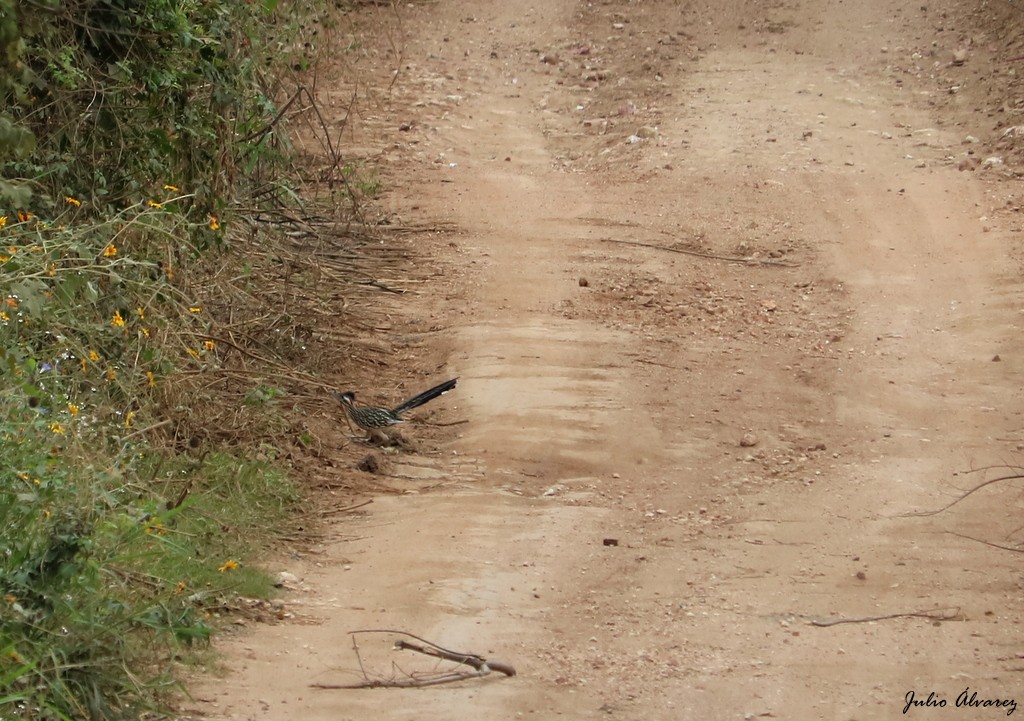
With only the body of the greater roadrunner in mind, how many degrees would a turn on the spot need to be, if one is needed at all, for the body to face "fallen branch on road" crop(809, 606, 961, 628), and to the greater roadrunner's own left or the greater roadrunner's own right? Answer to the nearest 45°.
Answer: approximately 135° to the greater roadrunner's own left

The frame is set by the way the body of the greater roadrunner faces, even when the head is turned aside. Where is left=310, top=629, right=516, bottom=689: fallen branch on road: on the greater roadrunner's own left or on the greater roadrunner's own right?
on the greater roadrunner's own left

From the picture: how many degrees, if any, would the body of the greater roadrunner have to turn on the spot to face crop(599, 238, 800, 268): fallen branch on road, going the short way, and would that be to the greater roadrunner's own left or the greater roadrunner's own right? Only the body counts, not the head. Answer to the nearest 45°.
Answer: approximately 135° to the greater roadrunner's own right

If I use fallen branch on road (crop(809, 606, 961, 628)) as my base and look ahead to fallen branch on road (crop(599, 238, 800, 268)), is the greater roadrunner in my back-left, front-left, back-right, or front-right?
front-left

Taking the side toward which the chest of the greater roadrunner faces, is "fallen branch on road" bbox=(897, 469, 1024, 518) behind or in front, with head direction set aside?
behind

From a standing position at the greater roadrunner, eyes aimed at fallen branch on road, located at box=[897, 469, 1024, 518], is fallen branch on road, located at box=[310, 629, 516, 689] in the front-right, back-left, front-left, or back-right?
front-right

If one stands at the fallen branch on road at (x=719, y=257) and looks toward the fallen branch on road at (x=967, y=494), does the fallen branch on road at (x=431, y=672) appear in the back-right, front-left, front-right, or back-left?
front-right

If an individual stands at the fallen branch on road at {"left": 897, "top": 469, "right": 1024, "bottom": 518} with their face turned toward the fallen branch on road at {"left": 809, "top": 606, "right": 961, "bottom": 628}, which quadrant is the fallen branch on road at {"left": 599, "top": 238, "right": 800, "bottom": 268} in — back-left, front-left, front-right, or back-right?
back-right

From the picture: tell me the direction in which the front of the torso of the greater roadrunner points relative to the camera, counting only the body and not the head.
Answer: to the viewer's left
